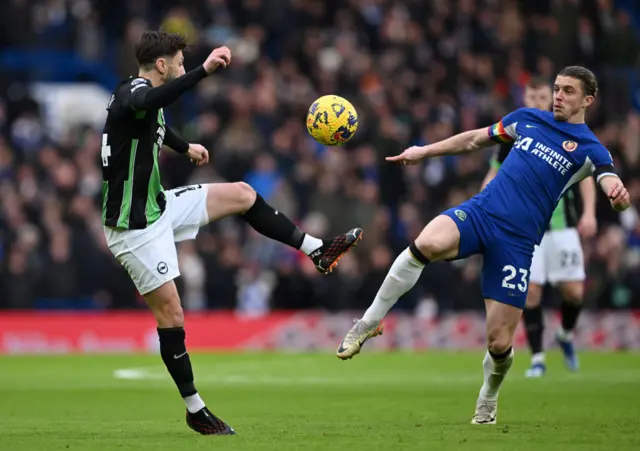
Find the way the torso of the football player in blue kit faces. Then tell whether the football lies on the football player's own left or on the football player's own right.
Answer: on the football player's own right

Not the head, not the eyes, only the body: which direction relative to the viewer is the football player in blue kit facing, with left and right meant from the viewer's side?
facing the viewer and to the left of the viewer

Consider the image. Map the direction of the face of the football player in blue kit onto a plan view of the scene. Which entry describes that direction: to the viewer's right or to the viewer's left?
to the viewer's left
